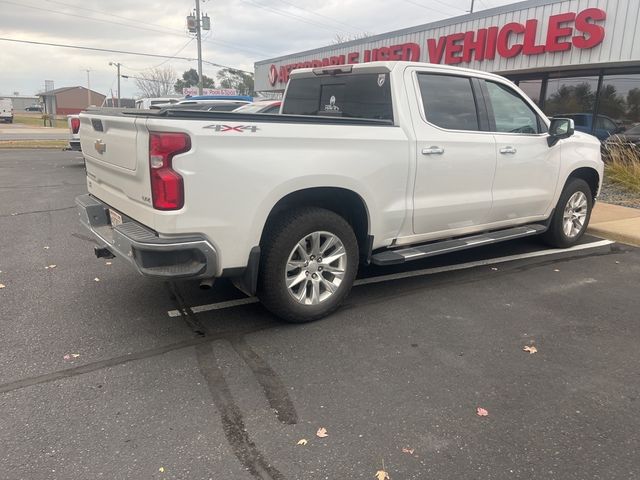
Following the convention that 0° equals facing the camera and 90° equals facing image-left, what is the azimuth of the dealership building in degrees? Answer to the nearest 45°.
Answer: approximately 45°

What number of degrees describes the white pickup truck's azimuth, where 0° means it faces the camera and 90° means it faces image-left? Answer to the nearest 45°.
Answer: approximately 225°

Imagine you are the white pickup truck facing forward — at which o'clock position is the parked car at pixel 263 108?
The parked car is roughly at 10 o'clock from the white pickup truck.

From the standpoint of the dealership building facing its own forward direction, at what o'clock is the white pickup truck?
The white pickup truck is roughly at 11 o'clock from the dealership building.

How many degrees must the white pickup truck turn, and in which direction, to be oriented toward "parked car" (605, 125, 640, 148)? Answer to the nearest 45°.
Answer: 0° — it already faces it

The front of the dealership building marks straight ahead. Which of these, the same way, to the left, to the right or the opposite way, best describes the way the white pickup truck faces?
the opposite way
